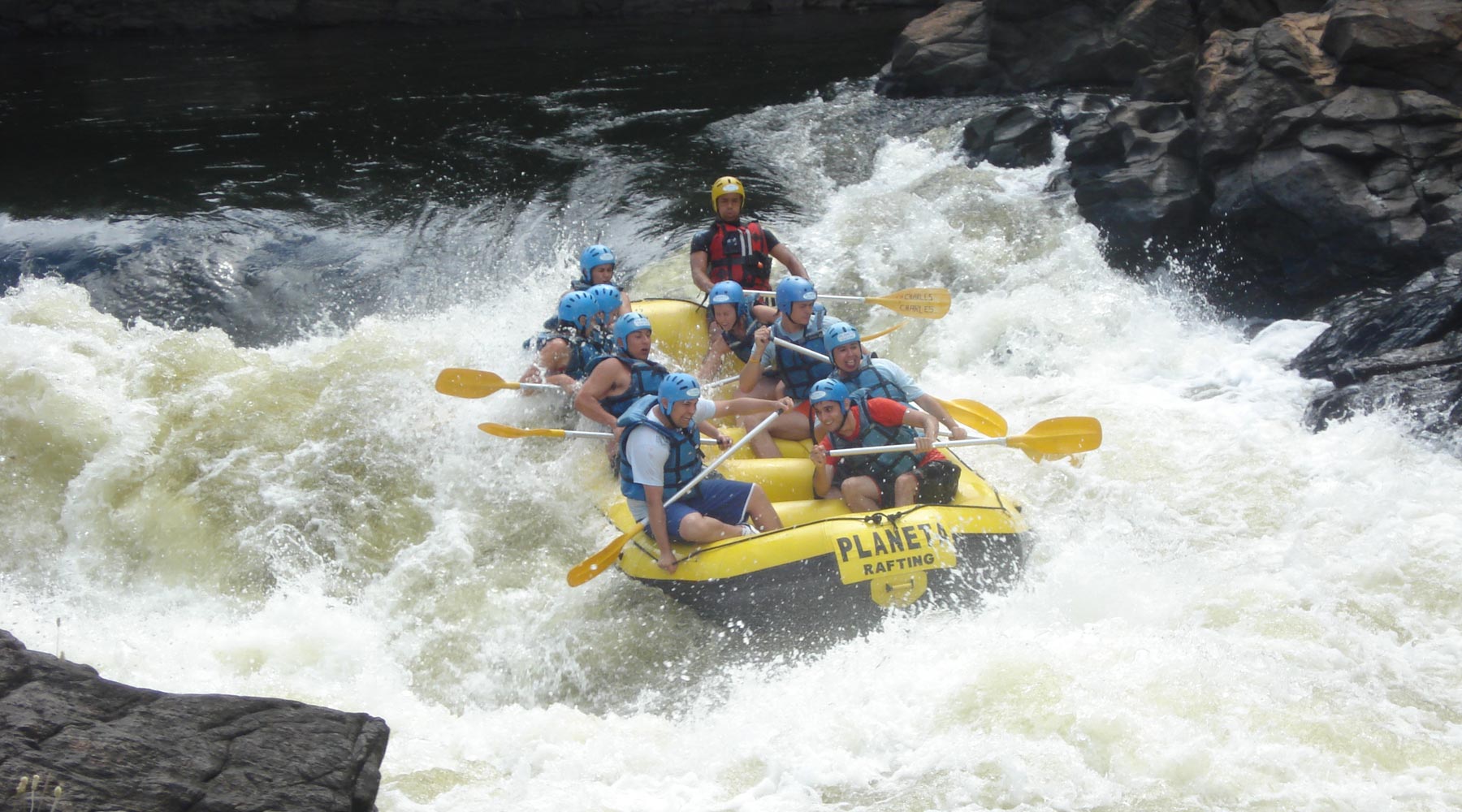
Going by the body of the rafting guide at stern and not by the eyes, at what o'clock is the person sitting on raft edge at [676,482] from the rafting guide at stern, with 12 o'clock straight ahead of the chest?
The person sitting on raft edge is roughly at 12 o'clock from the rafting guide at stern.

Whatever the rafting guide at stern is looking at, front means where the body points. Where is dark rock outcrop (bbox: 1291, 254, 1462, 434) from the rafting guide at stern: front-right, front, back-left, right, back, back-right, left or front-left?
left

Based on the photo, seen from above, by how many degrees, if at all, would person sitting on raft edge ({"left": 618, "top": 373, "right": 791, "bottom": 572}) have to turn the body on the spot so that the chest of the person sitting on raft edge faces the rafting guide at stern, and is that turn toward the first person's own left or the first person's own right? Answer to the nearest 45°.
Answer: approximately 135° to the first person's own left

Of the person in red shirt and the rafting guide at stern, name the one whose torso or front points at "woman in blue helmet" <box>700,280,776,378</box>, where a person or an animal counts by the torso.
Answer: the rafting guide at stern

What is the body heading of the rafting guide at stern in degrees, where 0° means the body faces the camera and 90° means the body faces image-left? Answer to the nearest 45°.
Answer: approximately 0°

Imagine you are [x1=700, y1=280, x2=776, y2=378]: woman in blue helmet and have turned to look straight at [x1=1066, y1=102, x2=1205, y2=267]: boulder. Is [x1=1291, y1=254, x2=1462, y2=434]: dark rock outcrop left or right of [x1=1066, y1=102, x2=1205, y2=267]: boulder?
right
